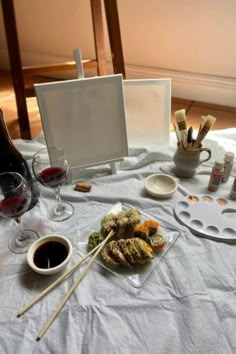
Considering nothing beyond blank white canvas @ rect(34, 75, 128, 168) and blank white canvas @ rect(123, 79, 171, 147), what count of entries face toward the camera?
2

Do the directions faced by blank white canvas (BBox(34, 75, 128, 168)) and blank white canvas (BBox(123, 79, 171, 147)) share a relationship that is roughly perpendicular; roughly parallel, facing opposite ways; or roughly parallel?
roughly parallel

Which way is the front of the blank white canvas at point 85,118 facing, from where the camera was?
facing the viewer
